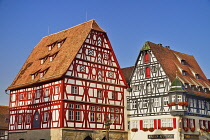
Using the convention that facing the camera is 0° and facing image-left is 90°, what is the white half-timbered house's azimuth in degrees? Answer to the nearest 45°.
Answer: approximately 45°

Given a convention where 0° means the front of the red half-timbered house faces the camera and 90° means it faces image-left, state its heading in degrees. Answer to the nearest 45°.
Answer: approximately 315°

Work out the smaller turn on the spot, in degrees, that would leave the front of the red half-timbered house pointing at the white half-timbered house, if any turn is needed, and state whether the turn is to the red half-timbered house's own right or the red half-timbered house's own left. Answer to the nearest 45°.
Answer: approximately 45° to the red half-timbered house's own left

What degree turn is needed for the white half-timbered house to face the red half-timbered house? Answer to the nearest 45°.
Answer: approximately 45° to its right
